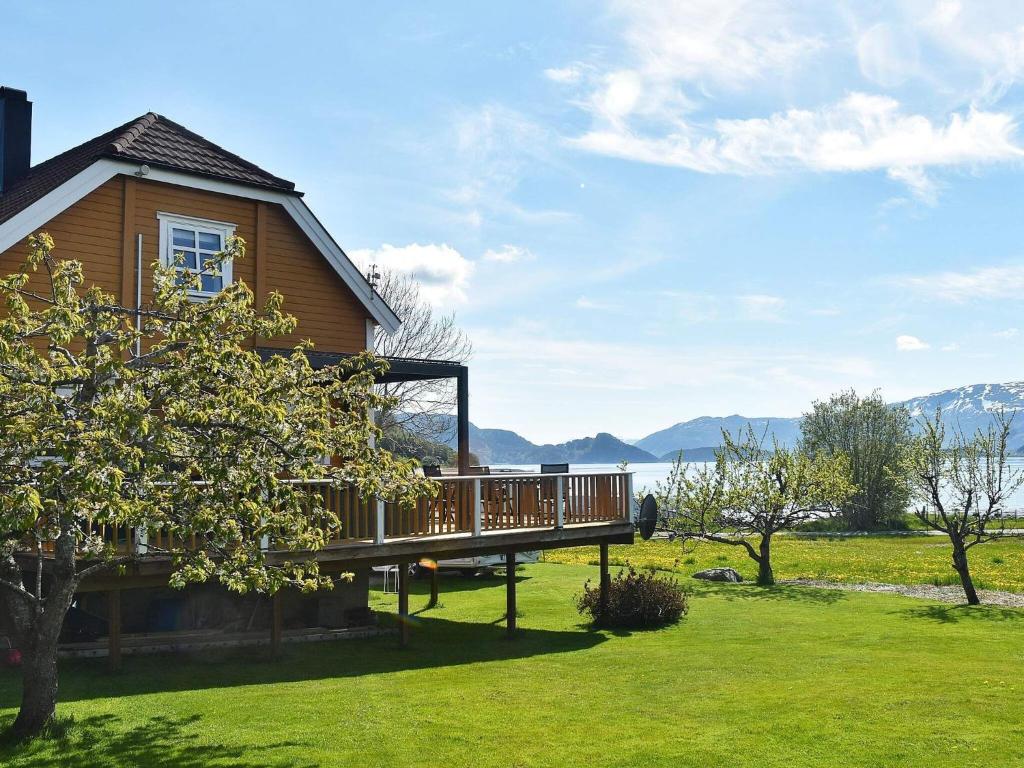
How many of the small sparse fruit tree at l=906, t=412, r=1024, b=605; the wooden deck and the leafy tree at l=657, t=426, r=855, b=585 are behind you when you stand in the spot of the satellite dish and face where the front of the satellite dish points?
1

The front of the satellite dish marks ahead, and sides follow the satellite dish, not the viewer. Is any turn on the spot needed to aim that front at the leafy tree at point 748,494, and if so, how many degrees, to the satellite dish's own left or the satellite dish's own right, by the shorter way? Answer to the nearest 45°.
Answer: approximately 45° to the satellite dish's own left

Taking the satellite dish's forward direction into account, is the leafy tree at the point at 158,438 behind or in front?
behind

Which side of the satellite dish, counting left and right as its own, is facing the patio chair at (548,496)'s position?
back

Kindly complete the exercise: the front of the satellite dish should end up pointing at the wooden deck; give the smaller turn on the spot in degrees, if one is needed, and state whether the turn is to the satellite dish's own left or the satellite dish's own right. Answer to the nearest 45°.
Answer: approximately 180°

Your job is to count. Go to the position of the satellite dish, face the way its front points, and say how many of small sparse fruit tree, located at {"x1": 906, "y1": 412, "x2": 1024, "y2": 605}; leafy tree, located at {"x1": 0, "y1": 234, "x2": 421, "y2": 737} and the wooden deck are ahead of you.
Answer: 1

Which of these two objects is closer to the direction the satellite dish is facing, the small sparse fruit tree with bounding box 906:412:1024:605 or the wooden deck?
the small sparse fruit tree

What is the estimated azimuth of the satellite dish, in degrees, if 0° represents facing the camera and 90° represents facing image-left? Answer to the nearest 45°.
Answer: approximately 225°

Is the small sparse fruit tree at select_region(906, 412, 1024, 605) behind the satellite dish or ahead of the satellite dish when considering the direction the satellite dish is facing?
ahead
